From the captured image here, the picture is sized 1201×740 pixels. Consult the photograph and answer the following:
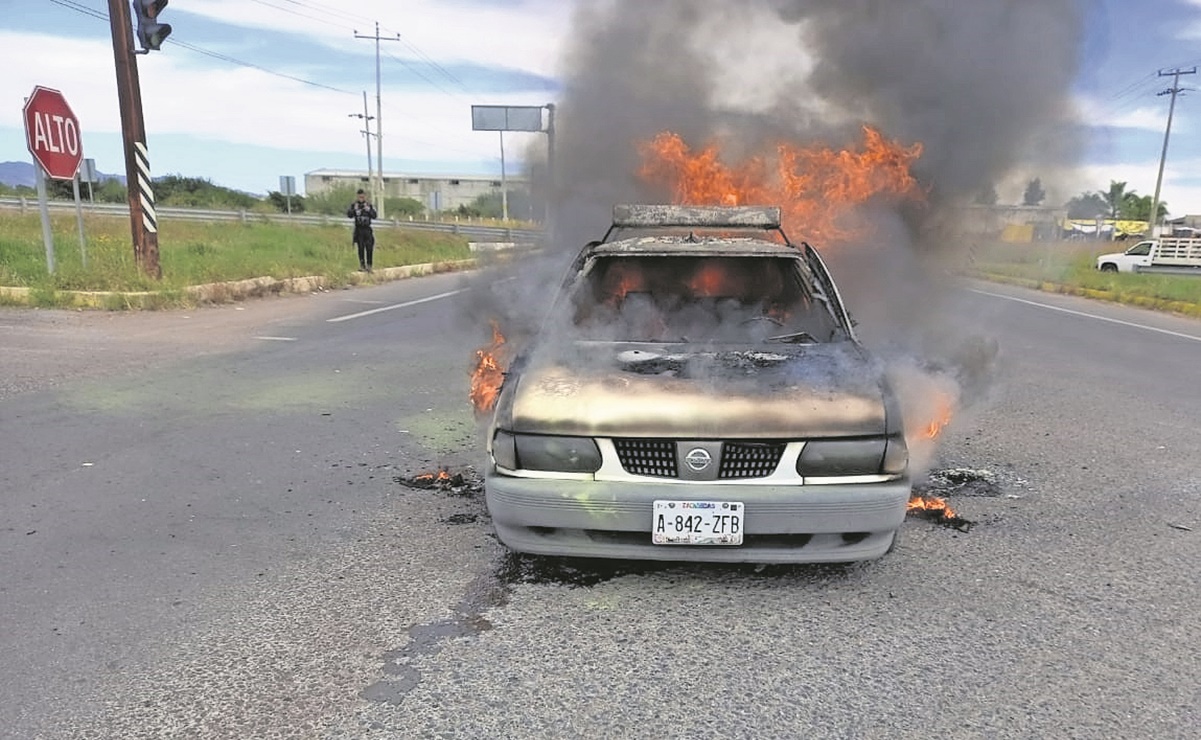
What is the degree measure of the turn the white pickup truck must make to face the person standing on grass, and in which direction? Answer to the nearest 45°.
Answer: approximately 45° to its left

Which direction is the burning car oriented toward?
toward the camera

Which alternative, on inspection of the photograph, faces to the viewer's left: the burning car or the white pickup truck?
the white pickup truck

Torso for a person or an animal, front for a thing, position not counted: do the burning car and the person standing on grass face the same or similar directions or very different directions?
same or similar directions

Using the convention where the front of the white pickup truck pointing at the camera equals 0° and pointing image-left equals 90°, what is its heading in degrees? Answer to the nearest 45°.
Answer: approximately 90°

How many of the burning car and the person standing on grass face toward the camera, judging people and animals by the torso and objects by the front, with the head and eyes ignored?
2

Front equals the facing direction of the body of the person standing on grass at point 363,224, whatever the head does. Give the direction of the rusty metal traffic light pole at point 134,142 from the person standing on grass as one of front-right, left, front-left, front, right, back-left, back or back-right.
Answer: front-right

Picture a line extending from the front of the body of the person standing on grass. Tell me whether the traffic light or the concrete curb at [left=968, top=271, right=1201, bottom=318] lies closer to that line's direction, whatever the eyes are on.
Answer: the concrete curb

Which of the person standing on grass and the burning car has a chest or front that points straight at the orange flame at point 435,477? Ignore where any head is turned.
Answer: the person standing on grass

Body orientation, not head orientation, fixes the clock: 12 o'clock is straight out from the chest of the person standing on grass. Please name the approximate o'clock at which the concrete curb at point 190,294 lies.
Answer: The concrete curb is roughly at 1 o'clock from the person standing on grass.

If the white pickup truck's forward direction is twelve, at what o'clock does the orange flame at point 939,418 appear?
The orange flame is roughly at 9 o'clock from the white pickup truck.

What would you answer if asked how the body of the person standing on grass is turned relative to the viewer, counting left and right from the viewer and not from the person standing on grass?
facing the viewer

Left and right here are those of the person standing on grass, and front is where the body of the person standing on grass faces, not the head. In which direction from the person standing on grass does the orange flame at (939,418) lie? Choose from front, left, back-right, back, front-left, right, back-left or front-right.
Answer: front
